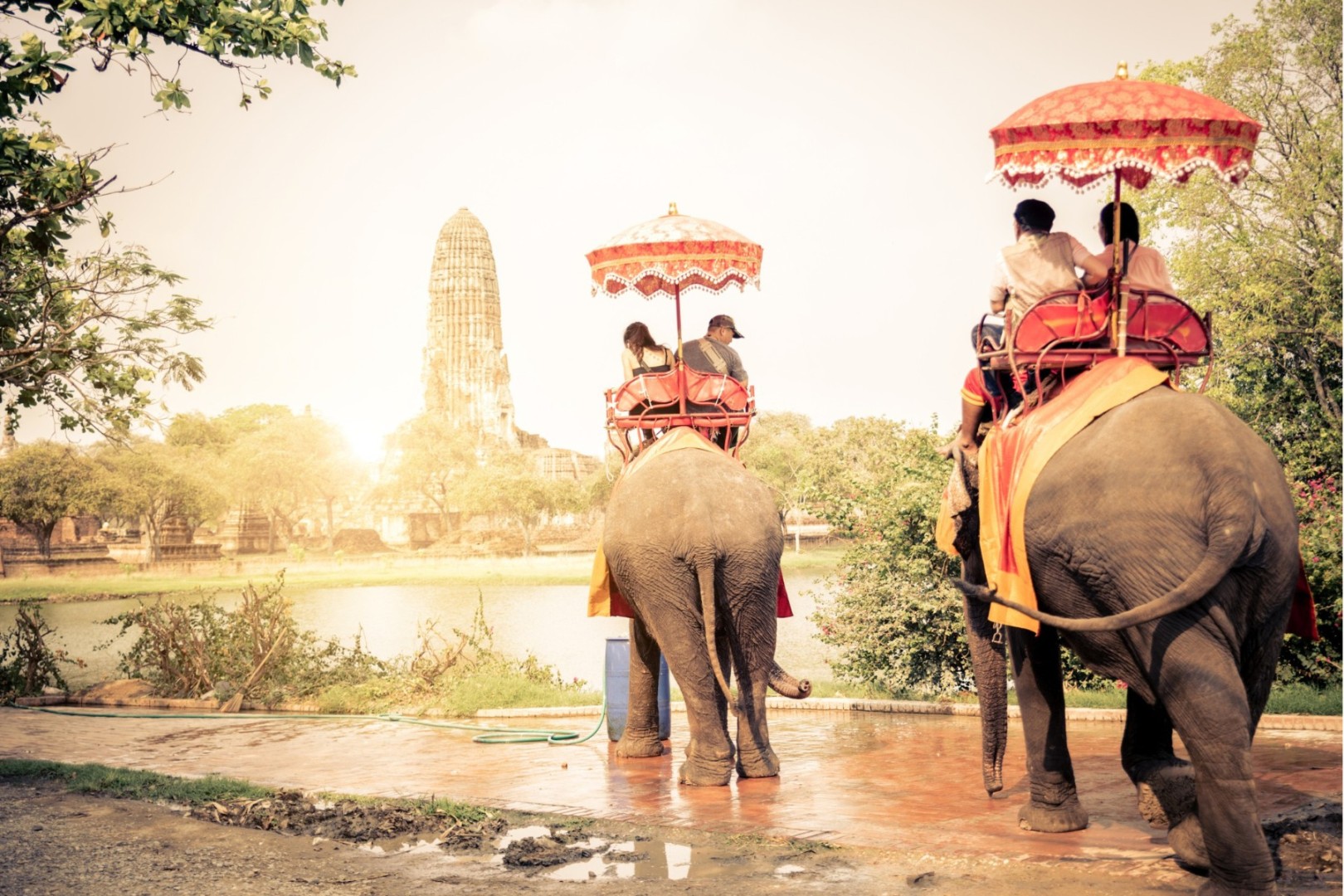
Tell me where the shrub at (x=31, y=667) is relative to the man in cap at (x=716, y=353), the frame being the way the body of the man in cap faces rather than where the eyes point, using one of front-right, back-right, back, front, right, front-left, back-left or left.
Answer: left

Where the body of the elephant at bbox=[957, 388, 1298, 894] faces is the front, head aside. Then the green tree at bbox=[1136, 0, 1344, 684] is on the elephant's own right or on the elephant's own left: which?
on the elephant's own right

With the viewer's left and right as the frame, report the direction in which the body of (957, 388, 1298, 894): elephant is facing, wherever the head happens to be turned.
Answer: facing away from the viewer and to the left of the viewer

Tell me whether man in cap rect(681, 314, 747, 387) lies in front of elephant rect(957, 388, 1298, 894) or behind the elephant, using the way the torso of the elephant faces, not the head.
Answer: in front

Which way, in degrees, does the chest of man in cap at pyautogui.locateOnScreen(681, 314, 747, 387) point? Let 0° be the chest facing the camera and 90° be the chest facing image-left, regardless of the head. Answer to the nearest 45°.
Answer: approximately 225°

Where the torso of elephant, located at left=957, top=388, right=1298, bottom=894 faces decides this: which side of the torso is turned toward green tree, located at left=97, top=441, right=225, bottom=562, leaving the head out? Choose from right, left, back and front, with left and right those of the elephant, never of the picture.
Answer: front

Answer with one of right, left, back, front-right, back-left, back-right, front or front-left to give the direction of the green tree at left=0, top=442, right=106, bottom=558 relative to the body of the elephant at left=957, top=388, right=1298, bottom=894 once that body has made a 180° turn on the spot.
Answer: back

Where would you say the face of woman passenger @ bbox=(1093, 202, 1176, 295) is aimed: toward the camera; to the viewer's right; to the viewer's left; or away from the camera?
away from the camera

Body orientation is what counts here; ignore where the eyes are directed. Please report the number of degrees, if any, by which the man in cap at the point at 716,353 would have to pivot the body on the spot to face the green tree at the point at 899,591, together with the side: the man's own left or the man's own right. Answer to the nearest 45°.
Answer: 0° — they already face it

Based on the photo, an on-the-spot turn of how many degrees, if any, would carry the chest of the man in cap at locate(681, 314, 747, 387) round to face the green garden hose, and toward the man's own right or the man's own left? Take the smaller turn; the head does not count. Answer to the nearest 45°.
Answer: approximately 90° to the man's own left

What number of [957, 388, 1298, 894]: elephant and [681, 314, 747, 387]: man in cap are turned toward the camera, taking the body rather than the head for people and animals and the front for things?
0

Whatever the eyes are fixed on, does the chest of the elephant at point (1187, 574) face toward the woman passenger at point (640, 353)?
yes
